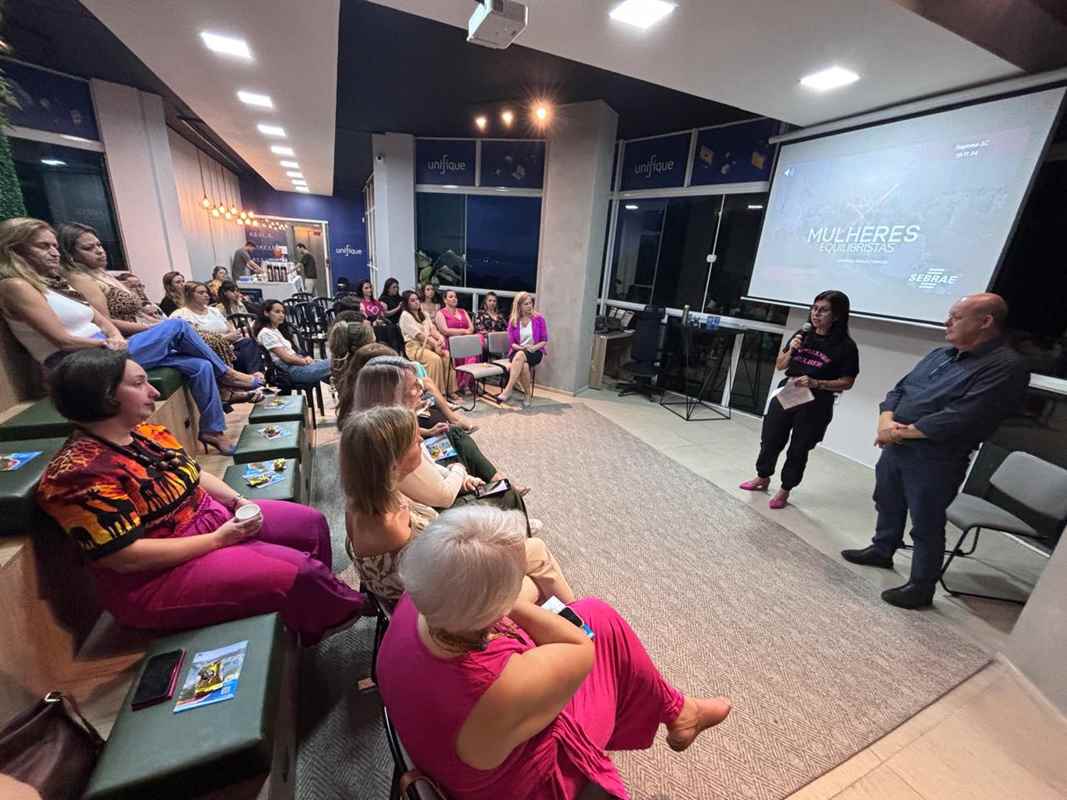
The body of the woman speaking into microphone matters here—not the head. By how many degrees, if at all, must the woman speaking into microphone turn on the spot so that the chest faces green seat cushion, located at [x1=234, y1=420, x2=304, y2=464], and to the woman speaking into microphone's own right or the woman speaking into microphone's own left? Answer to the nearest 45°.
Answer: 0° — they already face it

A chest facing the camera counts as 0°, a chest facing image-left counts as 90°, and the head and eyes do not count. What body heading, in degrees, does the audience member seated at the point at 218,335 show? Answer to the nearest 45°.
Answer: approximately 315°

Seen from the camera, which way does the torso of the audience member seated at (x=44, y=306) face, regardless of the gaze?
to the viewer's right

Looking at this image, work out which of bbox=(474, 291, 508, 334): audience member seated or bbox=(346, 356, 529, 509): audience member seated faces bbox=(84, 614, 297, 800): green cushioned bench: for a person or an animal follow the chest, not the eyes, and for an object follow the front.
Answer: bbox=(474, 291, 508, 334): audience member seated

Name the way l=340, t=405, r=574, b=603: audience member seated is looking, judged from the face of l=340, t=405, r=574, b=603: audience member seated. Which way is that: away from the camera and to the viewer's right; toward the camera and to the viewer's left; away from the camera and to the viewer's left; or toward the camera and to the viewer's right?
away from the camera and to the viewer's right

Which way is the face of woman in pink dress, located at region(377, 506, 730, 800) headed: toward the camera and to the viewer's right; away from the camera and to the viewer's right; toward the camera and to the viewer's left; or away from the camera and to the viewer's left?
away from the camera and to the viewer's right

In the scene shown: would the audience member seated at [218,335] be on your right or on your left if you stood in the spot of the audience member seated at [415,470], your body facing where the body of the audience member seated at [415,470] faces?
on your left

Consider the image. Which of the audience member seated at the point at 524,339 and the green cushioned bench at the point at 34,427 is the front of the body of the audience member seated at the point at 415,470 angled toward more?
the audience member seated

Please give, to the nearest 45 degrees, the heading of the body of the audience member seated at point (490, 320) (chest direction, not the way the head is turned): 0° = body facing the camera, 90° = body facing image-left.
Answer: approximately 0°

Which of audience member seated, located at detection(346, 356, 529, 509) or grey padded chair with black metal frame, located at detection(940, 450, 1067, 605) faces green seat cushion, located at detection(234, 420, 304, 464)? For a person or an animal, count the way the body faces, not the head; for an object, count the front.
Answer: the grey padded chair with black metal frame

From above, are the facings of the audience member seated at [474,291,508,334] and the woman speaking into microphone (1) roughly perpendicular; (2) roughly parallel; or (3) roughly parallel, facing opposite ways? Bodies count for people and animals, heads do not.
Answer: roughly perpendicular

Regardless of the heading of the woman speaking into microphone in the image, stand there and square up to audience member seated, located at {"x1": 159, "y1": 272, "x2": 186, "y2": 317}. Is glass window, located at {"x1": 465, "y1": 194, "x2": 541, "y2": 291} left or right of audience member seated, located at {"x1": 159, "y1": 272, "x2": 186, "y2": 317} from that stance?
right

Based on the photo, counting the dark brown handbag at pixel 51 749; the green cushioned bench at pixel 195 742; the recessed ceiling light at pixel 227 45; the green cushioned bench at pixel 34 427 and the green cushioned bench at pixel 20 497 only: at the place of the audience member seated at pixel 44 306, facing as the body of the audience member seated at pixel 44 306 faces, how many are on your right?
4
